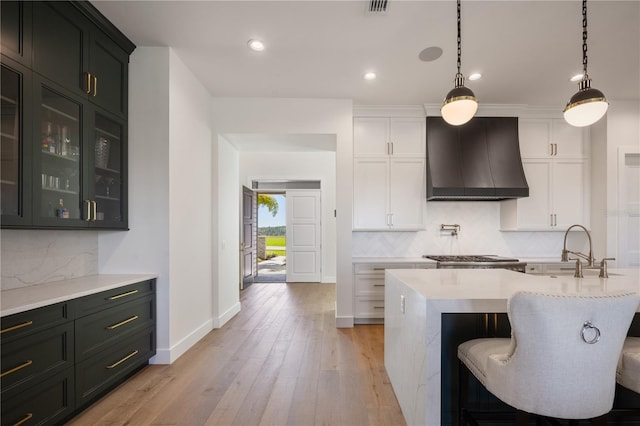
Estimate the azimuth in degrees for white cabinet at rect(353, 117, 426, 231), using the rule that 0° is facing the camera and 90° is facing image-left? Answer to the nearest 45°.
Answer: approximately 0°

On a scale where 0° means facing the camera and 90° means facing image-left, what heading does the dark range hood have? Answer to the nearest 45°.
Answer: approximately 0°

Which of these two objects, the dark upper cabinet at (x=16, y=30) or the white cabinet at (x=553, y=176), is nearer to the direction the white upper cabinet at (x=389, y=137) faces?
the dark upper cabinet

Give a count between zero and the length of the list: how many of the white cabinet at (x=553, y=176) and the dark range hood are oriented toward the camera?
2

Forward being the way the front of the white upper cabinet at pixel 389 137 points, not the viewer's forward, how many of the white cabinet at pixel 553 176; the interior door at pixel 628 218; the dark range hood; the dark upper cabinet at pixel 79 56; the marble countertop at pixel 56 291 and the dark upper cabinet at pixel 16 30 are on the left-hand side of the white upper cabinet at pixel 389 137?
3

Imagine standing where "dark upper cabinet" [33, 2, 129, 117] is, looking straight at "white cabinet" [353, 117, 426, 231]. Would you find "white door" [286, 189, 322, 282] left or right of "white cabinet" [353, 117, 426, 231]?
left

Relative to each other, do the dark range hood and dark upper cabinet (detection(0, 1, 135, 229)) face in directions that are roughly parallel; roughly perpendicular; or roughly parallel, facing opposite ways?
roughly perpendicular

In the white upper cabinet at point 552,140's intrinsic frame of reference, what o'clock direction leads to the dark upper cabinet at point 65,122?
The dark upper cabinet is roughly at 1 o'clock from the white upper cabinet.

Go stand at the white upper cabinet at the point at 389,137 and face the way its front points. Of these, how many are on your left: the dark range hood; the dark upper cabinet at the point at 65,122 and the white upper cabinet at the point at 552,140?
2
